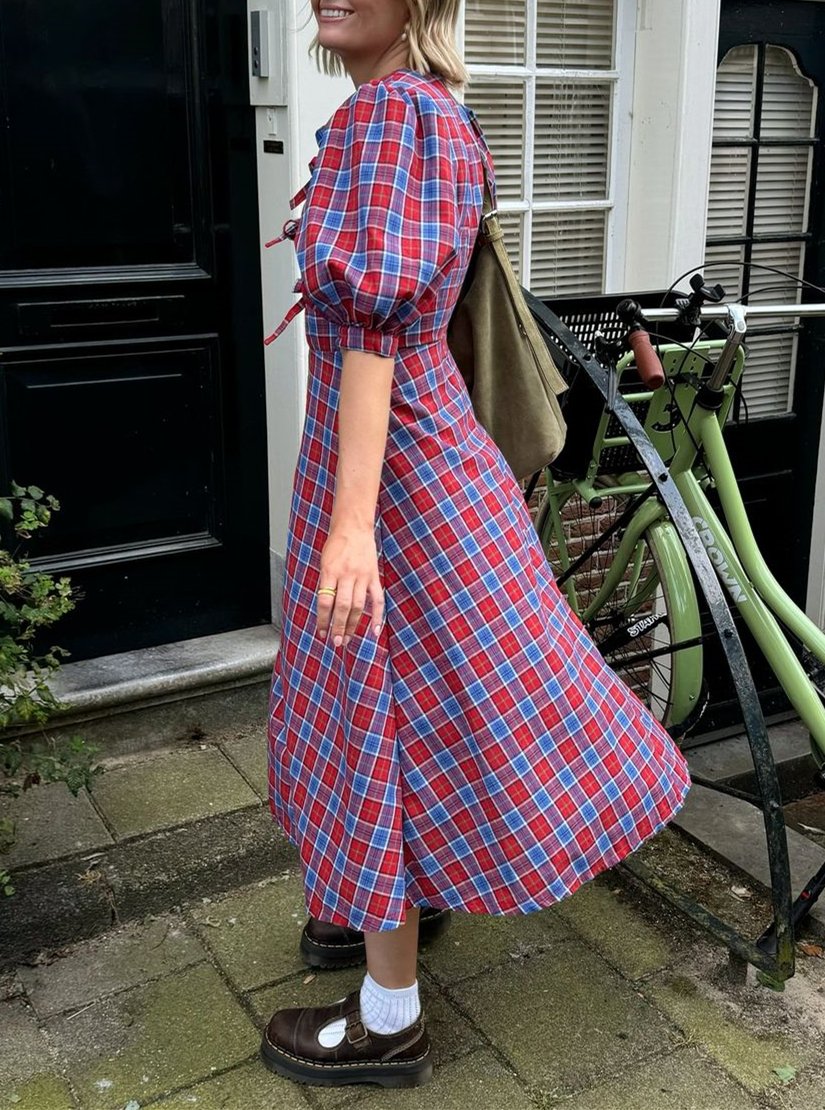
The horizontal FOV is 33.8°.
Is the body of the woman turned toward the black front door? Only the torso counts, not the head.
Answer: no

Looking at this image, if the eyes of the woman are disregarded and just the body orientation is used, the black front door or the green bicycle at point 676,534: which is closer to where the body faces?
the black front door

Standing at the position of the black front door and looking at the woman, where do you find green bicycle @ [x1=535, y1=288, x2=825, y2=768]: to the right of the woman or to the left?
left

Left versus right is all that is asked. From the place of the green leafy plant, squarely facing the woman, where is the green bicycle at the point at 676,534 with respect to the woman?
left

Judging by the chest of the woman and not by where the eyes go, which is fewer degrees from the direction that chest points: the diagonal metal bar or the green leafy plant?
the green leafy plant

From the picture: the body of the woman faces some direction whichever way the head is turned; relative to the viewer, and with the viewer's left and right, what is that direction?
facing to the left of the viewer

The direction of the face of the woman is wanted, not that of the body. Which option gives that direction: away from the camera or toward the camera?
toward the camera

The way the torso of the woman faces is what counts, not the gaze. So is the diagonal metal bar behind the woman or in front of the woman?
behind

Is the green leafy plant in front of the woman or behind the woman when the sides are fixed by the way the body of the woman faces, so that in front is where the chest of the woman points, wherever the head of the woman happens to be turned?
in front

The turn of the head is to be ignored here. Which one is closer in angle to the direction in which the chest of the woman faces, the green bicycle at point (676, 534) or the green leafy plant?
the green leafy plant

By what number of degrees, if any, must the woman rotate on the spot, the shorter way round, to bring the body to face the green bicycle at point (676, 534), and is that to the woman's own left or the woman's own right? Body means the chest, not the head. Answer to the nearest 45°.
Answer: approximately 135° to the woman's own right
